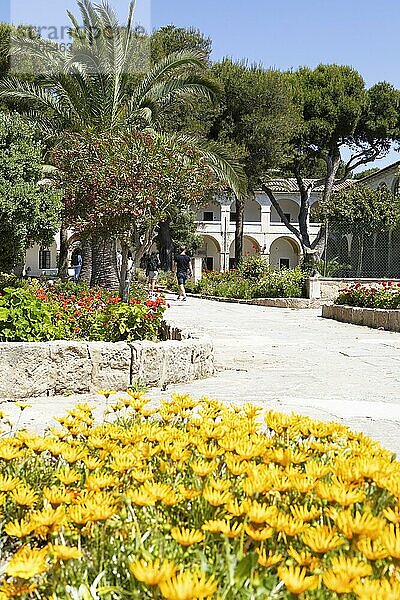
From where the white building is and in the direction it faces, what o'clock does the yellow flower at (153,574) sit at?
The yellow flower is roughly at 12 o'clock from the white building.

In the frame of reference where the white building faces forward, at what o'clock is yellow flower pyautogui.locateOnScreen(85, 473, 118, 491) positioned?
The yellow flower is roughly at 12 o'clock from the white building.

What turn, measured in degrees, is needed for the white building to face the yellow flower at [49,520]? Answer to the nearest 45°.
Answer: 0° — it already faces it

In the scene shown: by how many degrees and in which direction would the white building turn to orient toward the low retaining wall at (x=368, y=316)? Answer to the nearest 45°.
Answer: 0° — it already faces it

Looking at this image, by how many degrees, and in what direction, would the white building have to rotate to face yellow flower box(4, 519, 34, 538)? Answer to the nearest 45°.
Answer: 0° — it already faces it

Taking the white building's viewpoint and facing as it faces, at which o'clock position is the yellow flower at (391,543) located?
The yellow flower is roughly at 12 o'clock from the white building.

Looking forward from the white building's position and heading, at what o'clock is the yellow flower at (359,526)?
The yellow flower is roughly at 12 o'clock from the white building.

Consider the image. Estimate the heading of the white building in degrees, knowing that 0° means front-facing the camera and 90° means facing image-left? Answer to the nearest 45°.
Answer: approximately 0°

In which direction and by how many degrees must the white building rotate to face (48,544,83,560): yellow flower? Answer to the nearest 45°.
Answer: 0° — it already faces it

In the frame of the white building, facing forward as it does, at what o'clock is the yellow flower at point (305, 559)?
The yellow flower is roughly at 12 o'clock from the white building.

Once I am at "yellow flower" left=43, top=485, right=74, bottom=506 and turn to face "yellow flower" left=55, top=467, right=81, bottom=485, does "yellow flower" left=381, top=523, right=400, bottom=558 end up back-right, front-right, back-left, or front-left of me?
back-right

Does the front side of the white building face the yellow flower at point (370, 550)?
yes
